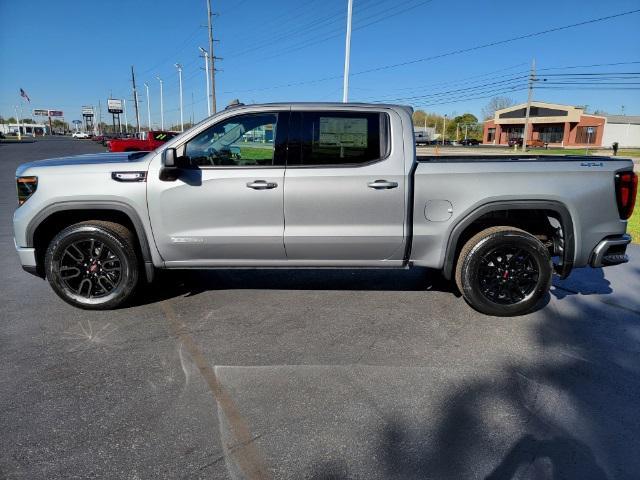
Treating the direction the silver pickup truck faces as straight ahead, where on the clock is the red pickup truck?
The red pickup truck is roughly at 2 o'clock from the silver pickup truck.

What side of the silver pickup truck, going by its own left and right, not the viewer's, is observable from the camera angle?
left
